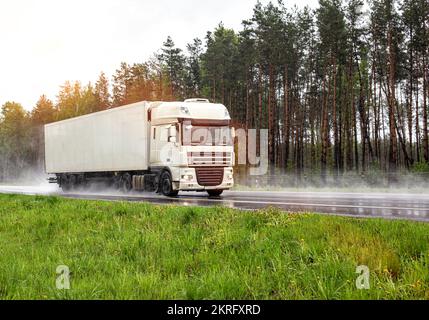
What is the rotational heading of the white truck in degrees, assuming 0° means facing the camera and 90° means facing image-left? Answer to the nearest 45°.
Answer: approximately 315°
